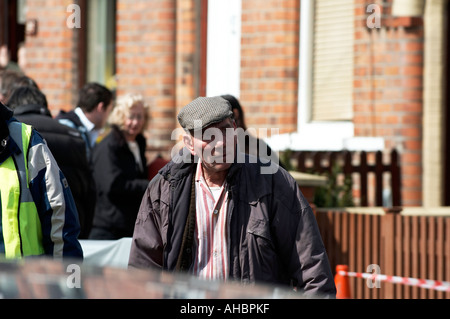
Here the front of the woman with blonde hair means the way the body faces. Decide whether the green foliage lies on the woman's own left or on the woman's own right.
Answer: on the woman's own left

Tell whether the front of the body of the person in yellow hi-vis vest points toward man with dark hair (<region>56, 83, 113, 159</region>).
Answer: no

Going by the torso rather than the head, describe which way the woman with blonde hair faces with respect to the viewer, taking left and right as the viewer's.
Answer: facing the viewer and to the right of the viewer

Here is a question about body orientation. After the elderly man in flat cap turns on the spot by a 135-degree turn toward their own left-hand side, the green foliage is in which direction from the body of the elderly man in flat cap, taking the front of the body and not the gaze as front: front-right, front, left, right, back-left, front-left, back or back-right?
front-left

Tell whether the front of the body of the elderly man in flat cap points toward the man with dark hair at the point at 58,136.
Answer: no

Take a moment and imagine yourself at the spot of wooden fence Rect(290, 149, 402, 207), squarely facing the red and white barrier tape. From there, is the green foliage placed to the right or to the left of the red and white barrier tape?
right

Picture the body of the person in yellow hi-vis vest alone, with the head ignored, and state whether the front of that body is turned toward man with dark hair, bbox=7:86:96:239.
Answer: no

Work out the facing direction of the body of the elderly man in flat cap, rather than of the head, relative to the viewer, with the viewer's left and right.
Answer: facing the viewer

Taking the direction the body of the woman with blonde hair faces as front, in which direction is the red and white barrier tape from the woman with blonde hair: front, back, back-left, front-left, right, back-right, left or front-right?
front-left

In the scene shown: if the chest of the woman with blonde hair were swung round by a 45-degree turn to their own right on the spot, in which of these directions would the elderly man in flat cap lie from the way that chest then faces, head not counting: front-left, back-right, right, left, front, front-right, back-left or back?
front

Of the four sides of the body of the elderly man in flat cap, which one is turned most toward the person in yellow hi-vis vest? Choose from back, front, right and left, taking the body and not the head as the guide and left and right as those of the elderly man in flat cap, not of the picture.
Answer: right
